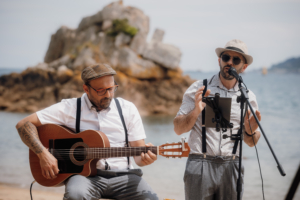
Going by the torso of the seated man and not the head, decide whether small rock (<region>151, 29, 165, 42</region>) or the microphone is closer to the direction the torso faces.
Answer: the microphone

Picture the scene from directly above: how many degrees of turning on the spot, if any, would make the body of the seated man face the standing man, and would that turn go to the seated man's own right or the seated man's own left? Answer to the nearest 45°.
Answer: approximately 45° to the seated man's own left

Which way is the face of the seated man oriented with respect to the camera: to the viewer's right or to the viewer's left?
to the viewer's right

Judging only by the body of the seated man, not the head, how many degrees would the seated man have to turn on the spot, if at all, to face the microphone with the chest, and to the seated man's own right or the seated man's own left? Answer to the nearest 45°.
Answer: approximately 45° to the seated man's own left

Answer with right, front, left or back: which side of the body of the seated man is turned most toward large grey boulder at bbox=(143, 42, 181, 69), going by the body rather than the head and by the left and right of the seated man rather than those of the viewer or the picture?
back

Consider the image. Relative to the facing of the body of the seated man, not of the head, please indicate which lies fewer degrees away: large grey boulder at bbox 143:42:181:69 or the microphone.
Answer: the microphone

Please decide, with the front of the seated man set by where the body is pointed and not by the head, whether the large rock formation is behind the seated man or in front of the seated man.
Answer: behind

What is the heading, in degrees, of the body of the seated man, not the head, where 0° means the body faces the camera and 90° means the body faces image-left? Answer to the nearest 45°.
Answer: approximately 0°

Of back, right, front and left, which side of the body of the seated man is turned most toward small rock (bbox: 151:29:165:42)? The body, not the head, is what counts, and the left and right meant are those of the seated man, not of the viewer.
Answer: back

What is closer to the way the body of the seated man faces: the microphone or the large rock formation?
the microphone

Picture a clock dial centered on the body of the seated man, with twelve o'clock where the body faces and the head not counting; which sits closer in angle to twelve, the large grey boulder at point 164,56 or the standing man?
the standing man
